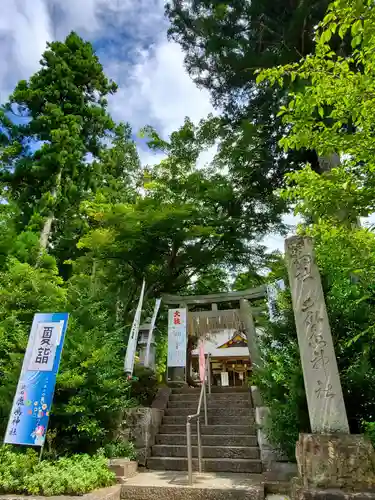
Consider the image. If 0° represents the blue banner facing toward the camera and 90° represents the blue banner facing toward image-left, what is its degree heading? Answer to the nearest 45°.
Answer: approximately 0°

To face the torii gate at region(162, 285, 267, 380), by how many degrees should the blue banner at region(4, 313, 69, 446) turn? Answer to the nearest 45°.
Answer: approximately 135° to its left

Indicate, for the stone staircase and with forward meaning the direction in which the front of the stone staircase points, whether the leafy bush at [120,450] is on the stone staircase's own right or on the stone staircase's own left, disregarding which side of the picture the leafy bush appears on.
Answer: on the stone staircase's own right

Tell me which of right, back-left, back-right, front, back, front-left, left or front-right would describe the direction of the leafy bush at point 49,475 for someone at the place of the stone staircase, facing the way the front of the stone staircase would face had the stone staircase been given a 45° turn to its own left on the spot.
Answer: right

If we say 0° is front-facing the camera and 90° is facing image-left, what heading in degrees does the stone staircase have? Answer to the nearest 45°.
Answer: approximately 0°

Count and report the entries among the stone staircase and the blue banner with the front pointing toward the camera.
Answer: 2

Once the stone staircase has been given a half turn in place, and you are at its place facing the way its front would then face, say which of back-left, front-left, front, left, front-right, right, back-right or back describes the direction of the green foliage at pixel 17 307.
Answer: left

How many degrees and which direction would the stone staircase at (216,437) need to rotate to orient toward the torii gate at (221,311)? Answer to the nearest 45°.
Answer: approximately 180°

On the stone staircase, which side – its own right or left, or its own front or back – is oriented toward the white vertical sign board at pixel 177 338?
back
